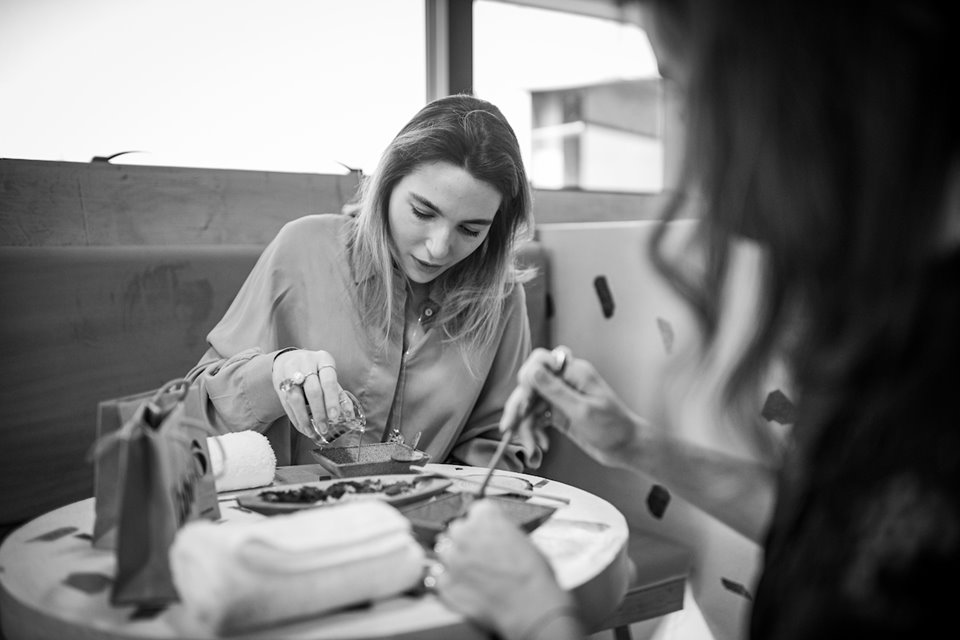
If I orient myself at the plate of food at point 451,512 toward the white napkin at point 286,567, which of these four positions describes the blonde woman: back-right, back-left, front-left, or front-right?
back-right

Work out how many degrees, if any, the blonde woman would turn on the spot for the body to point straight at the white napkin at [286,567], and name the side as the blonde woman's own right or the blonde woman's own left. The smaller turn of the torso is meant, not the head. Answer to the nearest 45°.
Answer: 0° — they already face it

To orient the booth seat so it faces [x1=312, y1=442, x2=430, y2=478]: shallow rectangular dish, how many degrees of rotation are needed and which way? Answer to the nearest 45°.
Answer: approximately 45° to its left

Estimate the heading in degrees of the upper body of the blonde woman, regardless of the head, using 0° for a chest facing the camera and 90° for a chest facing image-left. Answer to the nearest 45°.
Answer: approximately 0°

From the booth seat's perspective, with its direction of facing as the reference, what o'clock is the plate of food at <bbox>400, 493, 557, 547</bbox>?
The plate of food is roughly at 11 o'clock from the booth seat.
